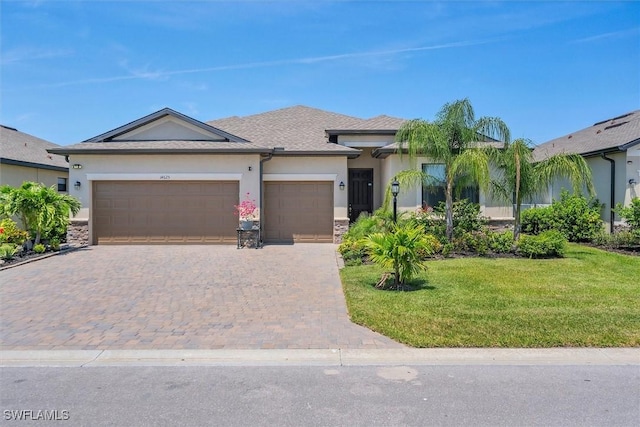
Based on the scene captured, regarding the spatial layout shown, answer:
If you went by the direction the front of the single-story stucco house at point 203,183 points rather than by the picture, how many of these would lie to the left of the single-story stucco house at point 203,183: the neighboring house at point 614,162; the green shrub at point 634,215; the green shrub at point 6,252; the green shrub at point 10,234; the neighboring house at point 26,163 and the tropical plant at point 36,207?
2

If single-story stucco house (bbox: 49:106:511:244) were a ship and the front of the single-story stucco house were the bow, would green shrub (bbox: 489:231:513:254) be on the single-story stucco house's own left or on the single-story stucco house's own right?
on the single-story stucco house's own left

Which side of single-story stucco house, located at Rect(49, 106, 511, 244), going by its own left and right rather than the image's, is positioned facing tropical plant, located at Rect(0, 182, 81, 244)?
right

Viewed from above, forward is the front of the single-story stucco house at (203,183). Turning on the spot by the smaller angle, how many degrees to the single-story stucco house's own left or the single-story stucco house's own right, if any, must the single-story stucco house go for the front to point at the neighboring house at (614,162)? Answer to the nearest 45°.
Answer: approximately 90° to the single-story stucco house's own left

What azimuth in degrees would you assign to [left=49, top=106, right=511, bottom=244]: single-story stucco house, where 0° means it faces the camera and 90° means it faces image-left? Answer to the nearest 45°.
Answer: approximately 0°

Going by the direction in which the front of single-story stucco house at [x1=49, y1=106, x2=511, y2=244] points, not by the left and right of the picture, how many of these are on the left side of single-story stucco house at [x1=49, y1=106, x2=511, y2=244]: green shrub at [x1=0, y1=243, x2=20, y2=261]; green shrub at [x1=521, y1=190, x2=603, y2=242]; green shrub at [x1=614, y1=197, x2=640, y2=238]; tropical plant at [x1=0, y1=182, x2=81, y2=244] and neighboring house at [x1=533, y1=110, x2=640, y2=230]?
3

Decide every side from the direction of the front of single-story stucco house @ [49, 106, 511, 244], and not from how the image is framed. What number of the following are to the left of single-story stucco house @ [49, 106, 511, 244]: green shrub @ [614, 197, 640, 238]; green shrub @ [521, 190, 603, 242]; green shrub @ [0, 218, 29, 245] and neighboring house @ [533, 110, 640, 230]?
3

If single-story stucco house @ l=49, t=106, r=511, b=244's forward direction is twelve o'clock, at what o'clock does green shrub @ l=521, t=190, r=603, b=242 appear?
The green shrub is roughly at 9 o'clock from the single-story stucco house.

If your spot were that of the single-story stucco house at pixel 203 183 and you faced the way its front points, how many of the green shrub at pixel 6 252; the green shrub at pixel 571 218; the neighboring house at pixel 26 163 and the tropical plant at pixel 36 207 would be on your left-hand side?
1

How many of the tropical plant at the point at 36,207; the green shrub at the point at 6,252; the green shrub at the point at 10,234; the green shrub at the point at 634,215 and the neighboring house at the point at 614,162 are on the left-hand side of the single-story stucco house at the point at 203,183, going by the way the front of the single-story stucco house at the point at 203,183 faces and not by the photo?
2

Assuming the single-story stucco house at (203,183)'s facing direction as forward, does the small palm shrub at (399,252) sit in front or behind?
in front

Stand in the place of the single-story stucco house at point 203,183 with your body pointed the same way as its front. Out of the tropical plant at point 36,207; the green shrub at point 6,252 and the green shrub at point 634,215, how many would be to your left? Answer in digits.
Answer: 1
